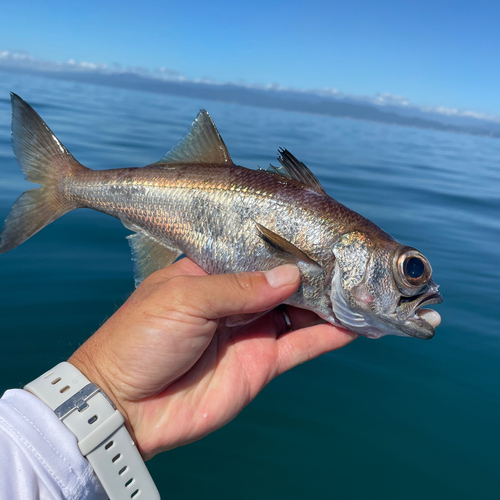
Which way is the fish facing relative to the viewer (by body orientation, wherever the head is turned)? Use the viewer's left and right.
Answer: facing to the right of the viewer
